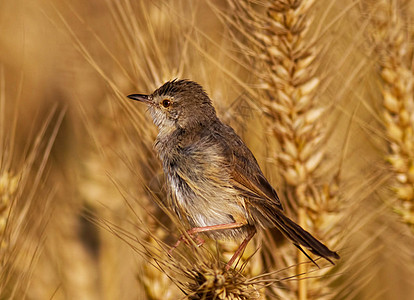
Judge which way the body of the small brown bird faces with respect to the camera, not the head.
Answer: to the viewer's left
